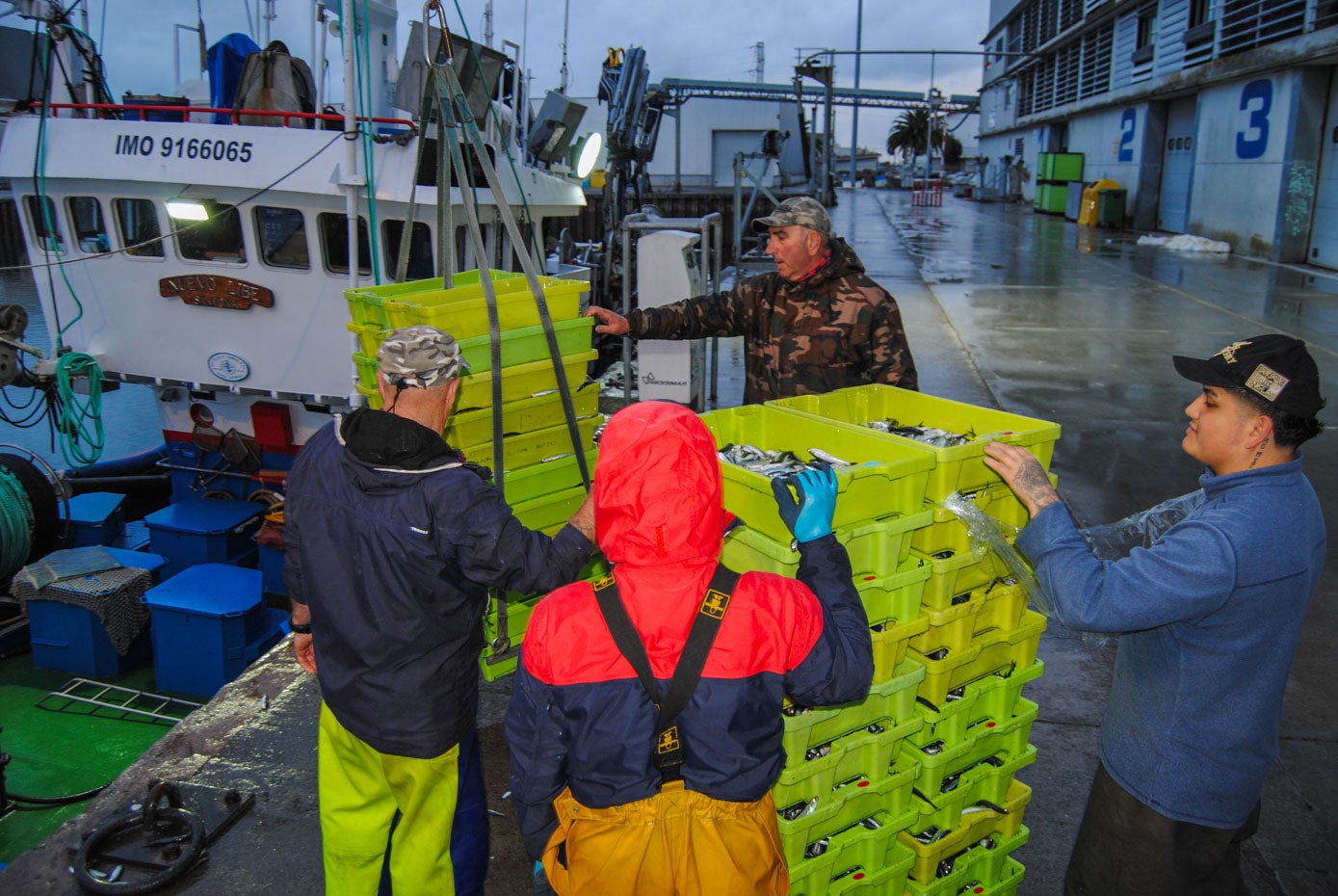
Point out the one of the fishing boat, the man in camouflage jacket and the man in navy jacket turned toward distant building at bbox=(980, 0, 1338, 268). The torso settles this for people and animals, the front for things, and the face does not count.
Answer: the man in navy jacket

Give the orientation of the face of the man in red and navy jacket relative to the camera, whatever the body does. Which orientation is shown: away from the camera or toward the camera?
away from the camera

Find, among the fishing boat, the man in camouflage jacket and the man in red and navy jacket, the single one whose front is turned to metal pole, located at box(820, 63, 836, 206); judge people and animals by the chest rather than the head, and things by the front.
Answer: the man in red and navy jacket

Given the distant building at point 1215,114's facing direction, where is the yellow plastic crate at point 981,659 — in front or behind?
in front

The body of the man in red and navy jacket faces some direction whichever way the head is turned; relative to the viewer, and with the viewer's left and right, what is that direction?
facing away from the viewer

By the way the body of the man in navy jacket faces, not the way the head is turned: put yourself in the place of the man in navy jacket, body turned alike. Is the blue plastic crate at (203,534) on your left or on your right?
on your left

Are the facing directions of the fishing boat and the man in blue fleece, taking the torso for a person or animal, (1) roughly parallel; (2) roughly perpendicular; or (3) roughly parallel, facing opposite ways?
roughly perpendicular

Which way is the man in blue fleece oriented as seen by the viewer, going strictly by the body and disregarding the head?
to the viewer's left

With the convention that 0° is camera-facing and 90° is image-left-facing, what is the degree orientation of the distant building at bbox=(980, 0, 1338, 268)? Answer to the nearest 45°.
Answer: approximately 45°

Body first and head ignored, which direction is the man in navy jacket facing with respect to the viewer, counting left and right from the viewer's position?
facing away from the viewer and to the right of the viewer

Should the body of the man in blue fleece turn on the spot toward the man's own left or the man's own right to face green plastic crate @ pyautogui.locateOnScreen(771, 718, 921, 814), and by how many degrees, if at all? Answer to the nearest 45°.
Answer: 0° — they already face it
